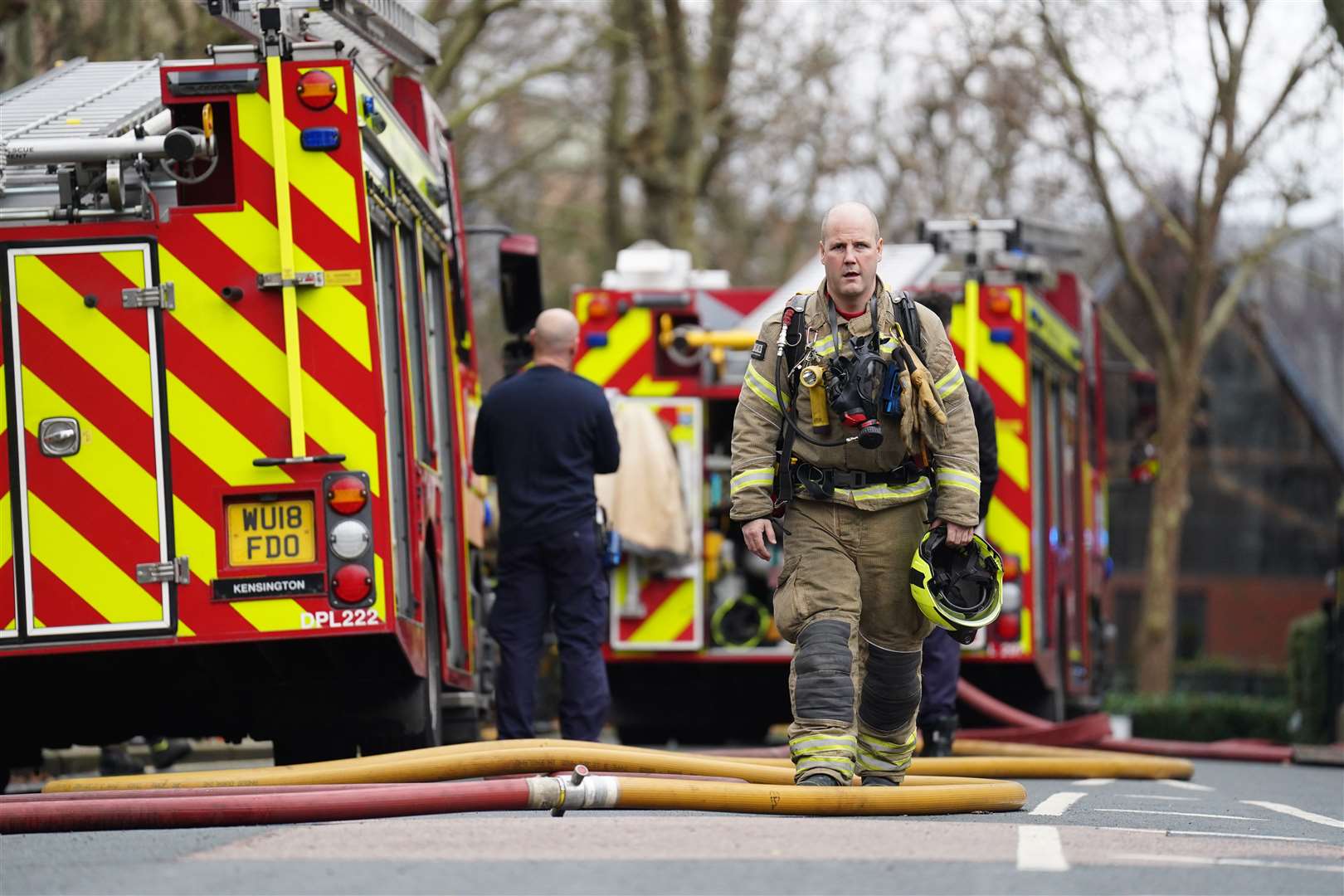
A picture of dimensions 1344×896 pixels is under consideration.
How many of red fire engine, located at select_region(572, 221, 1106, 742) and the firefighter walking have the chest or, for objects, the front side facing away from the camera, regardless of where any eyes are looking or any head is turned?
1

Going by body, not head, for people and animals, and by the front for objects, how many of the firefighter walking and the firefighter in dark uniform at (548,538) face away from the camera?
1

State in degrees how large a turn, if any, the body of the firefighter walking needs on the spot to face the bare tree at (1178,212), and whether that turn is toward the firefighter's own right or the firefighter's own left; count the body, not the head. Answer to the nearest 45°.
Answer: approximately 180°

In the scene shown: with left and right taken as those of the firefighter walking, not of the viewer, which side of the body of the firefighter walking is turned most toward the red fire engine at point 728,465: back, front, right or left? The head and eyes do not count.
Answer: back

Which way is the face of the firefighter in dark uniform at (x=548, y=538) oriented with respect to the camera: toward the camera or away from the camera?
away from the camera

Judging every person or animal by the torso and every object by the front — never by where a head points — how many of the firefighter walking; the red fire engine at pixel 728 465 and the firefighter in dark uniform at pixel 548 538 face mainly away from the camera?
2

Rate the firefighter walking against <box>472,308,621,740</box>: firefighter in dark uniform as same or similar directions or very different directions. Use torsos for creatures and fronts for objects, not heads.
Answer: very different directions

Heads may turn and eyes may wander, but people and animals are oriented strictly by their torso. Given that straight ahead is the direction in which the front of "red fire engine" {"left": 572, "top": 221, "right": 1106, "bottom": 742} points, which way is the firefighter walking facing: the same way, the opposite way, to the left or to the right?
the opposite way

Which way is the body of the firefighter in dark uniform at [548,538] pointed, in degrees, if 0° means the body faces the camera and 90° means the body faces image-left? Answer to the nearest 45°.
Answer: approximately 180°

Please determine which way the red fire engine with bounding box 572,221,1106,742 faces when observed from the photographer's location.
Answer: facing away from the viewer
